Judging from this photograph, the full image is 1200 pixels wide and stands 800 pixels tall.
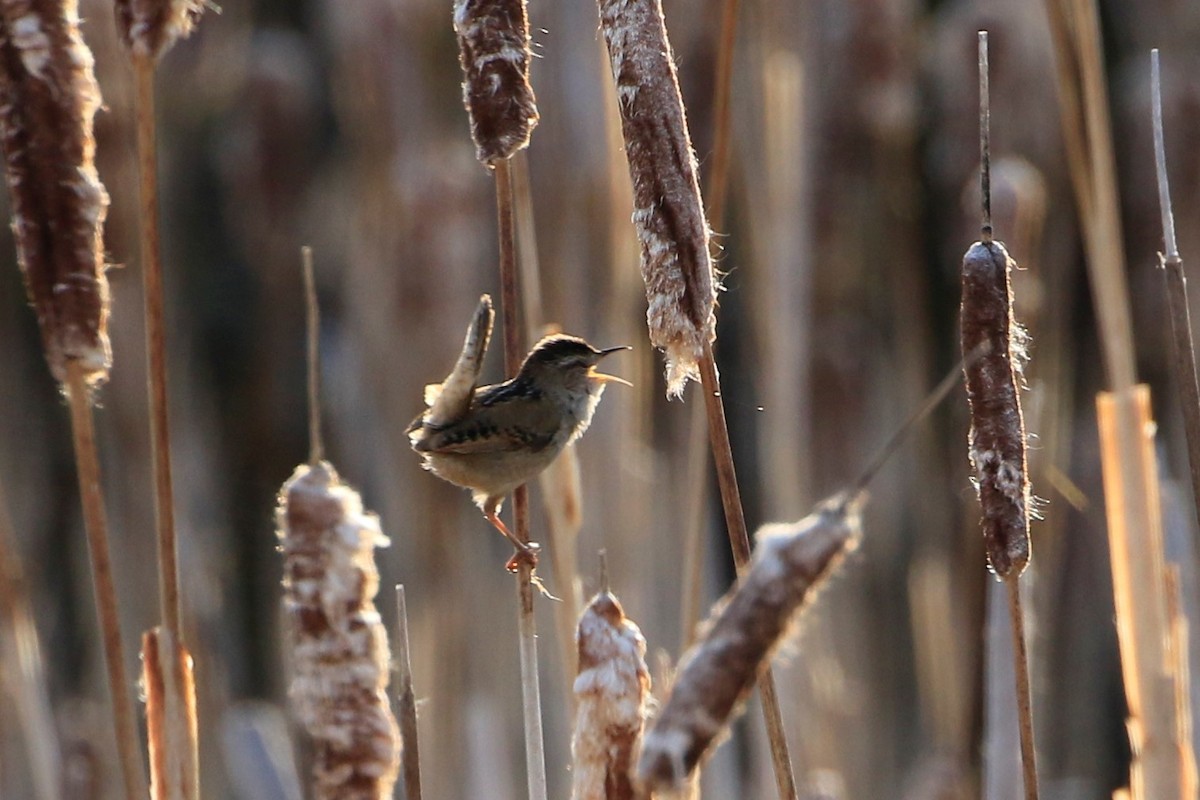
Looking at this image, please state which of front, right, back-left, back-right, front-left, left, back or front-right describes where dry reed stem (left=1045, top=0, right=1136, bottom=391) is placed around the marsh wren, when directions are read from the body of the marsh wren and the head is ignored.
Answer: front-left

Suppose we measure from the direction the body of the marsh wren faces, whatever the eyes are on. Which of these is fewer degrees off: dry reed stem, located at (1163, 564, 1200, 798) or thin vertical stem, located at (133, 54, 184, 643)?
the dry reed stem

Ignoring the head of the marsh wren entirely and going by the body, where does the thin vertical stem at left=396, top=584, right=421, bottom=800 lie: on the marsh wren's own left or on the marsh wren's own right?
on the marsh wren's own right

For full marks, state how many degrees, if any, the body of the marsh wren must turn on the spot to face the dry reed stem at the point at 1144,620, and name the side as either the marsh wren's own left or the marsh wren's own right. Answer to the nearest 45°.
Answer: approximately 45° to the marsh wren's own right

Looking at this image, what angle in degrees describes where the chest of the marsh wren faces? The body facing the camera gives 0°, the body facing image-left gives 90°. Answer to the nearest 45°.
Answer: approximately 270°
